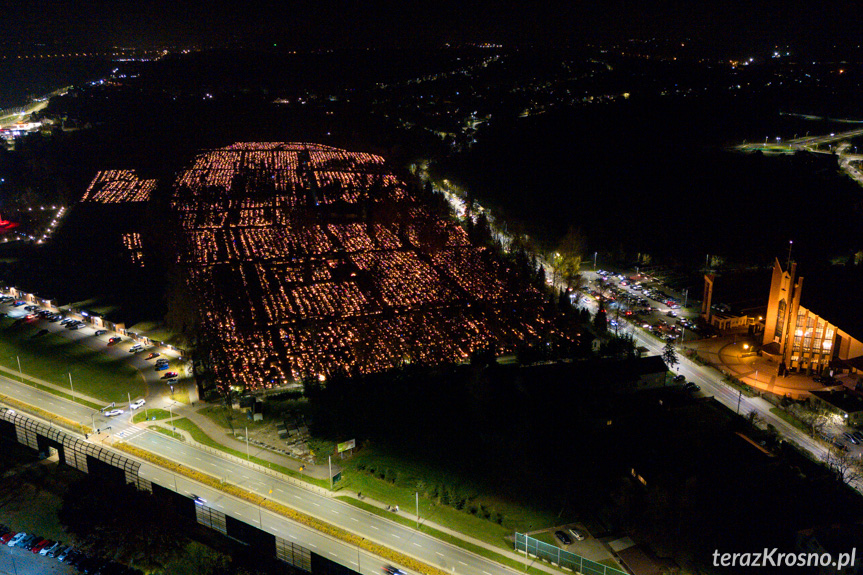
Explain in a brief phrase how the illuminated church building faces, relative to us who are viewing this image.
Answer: facing the viewer and to the left of the viewer

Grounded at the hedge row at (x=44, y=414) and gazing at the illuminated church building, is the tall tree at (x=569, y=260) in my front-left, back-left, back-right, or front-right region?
front-left

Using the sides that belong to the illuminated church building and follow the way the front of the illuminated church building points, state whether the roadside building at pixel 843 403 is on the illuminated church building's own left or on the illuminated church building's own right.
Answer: on the illuminated church building's own left

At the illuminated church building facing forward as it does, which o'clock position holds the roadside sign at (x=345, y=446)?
The roadside sign is roughly at 12 o'clock from the illuminated church building.

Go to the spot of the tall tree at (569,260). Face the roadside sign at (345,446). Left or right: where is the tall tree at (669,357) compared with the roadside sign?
left

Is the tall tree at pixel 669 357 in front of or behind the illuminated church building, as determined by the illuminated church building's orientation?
in front

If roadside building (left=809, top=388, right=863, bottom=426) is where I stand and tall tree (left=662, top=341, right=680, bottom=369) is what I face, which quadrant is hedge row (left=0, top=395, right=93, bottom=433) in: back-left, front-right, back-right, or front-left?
front-left

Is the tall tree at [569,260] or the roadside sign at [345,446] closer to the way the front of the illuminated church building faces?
the roadside sign

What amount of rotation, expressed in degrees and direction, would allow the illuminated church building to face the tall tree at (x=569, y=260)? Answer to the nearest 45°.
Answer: approximately 90° to its right

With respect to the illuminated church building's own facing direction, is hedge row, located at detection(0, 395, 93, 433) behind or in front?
in front

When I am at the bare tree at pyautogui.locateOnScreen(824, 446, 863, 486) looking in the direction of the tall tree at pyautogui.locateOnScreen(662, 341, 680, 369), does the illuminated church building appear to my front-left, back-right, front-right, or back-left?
front-right
